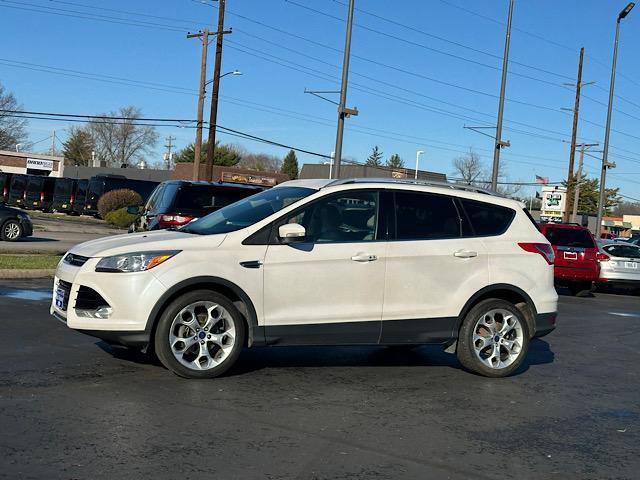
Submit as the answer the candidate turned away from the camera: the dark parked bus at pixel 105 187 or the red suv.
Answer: the red suv

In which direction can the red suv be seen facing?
away from the camera

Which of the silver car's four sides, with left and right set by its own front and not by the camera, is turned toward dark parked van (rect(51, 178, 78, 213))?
left

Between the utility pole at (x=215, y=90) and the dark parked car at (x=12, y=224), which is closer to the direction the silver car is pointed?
the utility pole

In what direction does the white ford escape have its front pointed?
to the viewer's left

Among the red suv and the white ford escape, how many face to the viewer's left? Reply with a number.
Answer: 1

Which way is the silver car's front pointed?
away from the camera
